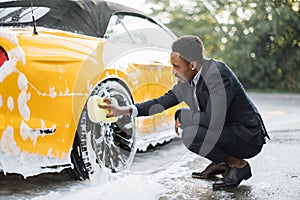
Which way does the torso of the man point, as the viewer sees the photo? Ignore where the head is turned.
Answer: to the viewer's left

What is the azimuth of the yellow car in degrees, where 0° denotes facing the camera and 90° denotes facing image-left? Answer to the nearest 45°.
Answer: approximately 225°

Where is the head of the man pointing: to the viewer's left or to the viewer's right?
to the viewer's left

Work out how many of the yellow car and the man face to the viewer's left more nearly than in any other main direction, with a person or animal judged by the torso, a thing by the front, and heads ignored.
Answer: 1

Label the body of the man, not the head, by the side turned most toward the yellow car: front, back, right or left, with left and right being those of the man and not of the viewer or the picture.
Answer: front
